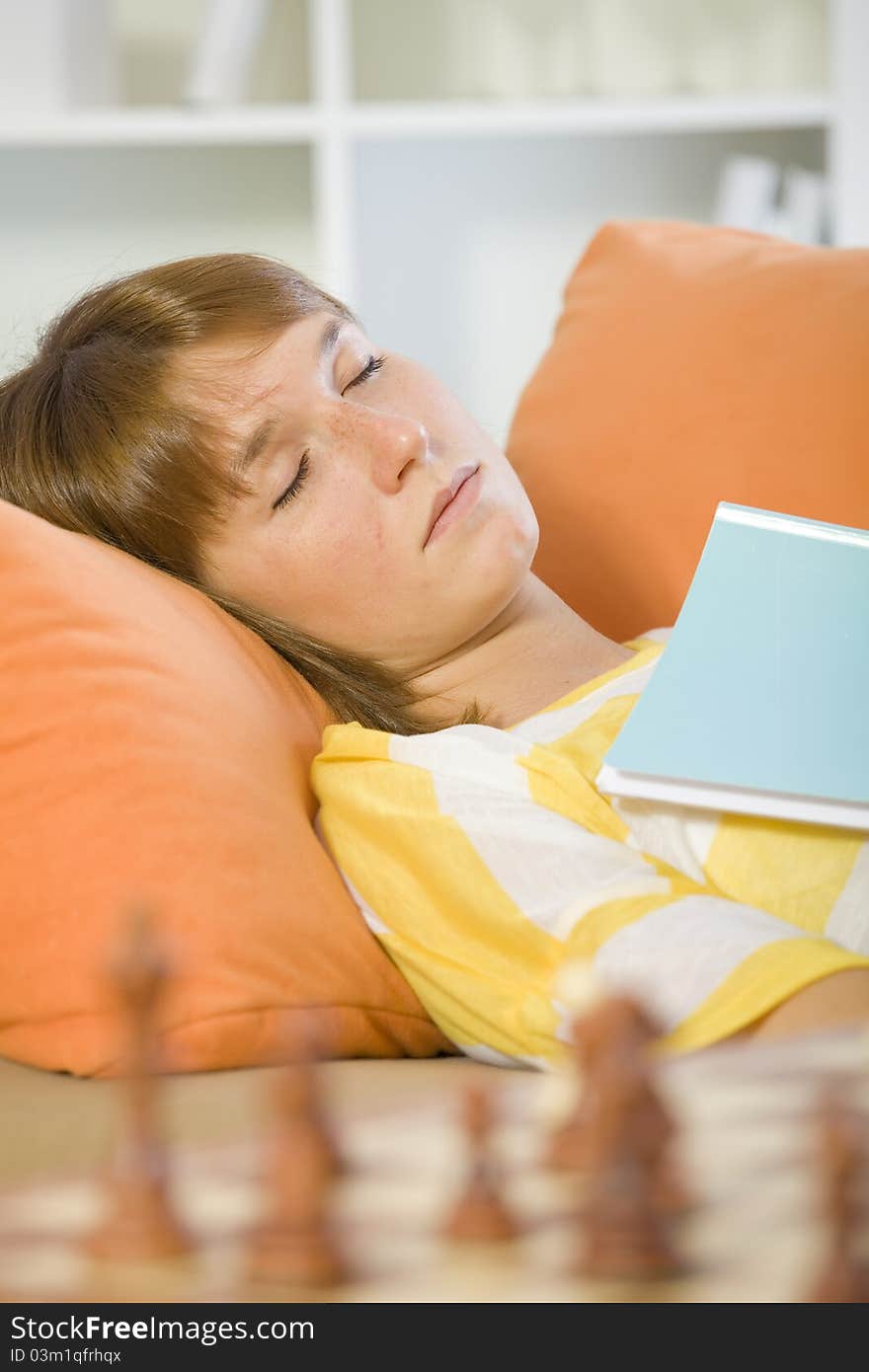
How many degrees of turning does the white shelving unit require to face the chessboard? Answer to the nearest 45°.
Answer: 0° — it already faces it

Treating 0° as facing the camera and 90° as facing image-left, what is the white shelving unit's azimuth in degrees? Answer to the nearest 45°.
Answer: approximately 0°

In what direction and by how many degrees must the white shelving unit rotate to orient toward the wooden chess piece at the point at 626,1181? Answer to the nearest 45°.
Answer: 0° — it already faces it

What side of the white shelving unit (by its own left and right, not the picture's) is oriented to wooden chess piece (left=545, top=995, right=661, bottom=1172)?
front

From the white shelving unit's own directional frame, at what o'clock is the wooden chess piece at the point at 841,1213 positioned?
The wooden chess piece is roughly at 12 o'clock from the white shelving unit.

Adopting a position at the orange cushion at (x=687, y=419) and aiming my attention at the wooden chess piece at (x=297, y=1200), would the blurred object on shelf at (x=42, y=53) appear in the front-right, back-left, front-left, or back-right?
back-right

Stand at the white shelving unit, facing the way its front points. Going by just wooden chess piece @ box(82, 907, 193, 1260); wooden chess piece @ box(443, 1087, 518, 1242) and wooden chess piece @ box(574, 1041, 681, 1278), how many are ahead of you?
3

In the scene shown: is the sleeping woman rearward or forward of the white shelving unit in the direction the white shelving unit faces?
forward

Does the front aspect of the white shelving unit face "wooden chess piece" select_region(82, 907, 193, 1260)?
yes

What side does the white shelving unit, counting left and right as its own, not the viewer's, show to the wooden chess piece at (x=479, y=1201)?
front
